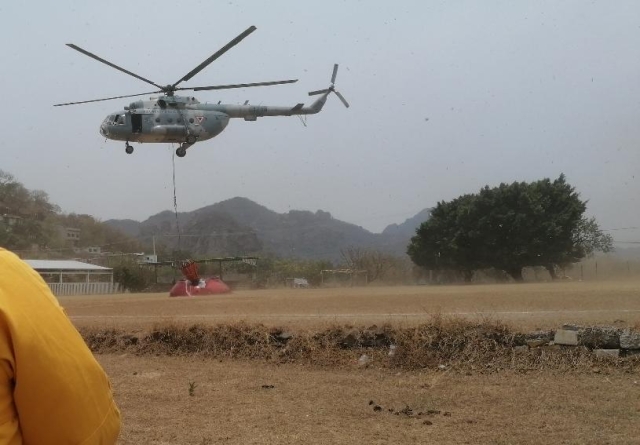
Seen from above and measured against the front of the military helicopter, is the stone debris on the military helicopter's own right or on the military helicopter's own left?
on the military helicopter's own left

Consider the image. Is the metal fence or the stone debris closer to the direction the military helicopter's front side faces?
the metal fence

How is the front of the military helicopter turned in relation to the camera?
facing to the left of the viewer

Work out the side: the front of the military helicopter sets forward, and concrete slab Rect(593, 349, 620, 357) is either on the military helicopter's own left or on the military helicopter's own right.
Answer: on the military helicopter's own left

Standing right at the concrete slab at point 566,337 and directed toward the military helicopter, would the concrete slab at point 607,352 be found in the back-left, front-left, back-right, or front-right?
back-right

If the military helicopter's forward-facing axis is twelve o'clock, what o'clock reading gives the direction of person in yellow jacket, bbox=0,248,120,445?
The person in yellow jacket is roughly at 9 o'clock from the military helicopter.
